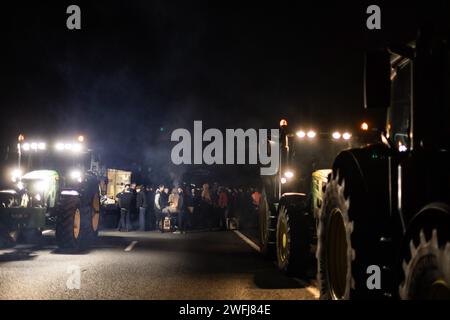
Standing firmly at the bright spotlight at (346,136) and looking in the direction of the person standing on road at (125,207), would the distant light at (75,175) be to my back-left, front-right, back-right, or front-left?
front-left

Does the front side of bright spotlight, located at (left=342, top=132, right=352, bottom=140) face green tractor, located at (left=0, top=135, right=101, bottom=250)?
no

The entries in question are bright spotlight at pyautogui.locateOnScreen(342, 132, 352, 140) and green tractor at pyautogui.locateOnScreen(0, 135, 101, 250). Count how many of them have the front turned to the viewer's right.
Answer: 0

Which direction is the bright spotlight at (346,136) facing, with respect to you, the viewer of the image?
facing the viewer

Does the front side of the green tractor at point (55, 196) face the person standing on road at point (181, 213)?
no

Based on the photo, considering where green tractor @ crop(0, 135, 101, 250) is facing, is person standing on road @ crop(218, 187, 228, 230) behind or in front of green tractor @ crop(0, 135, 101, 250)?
behind

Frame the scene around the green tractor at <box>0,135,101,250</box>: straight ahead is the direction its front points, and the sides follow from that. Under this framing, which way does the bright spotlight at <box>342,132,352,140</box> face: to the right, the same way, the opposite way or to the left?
the same way

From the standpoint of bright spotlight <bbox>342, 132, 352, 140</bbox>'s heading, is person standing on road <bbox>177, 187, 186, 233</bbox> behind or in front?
behind

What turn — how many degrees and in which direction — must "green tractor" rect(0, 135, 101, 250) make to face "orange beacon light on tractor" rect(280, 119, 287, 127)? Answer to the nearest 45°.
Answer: approximately 90° to its left

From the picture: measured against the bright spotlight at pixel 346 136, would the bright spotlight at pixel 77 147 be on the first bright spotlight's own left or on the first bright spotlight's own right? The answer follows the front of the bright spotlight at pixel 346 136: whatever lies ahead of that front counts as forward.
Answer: on the first bright spotlight's own right

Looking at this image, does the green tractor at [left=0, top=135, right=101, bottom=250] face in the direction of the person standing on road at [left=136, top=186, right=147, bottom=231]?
no

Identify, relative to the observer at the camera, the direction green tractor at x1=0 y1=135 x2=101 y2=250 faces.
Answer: facing the viewer and to the left of the viewer

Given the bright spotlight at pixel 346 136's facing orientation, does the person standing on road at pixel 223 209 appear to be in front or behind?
behind

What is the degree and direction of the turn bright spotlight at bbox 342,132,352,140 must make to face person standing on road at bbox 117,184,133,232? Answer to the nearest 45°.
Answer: approximately 135° to its right

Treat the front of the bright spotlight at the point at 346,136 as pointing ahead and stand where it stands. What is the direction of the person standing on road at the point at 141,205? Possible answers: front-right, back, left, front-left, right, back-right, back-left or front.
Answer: back-right
